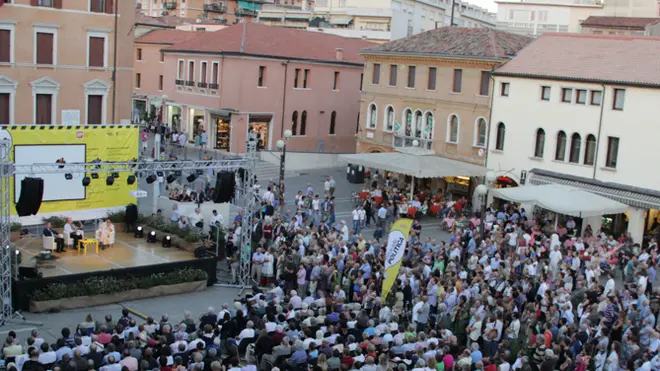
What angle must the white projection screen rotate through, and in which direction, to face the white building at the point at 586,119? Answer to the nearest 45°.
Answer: approximately 90° to its left

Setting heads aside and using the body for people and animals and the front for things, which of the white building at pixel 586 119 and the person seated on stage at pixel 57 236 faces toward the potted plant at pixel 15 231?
the white building

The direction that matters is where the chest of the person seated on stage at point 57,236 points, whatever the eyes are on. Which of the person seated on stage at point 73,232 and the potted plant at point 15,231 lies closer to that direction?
the person seated on stage

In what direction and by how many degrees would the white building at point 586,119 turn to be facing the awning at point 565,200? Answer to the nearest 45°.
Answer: approximately 45° to its left

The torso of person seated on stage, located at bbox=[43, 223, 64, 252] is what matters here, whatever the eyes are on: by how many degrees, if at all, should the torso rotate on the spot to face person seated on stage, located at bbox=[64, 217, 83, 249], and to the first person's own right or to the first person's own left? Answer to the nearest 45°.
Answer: approximately 90° to the first person's own left

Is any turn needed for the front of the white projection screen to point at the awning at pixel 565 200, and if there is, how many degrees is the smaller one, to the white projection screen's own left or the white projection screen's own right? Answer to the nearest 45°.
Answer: approximately 90° to the white projection screen's own left

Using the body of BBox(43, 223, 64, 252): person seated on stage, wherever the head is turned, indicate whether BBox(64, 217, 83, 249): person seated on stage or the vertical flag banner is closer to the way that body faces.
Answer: the vertical flag banner

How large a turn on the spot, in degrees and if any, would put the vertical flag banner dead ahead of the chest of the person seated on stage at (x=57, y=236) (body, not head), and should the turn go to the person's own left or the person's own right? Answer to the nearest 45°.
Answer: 0° — they already face it

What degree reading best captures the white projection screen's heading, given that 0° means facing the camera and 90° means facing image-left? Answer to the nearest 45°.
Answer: approximately 0°

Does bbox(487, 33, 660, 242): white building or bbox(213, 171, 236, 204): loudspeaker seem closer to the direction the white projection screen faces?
the loudspeaker

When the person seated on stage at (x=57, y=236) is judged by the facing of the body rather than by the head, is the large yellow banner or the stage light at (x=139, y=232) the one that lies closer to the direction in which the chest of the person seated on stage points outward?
the stage light

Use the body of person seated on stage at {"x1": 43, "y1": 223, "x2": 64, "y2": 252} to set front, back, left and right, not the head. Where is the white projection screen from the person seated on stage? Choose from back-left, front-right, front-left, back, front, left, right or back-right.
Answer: back-left

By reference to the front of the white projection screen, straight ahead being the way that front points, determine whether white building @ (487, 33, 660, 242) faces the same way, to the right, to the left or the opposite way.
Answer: to the right

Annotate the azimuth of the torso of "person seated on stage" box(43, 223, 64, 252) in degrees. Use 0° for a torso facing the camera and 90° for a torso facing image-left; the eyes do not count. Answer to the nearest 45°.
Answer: approximately 315°
